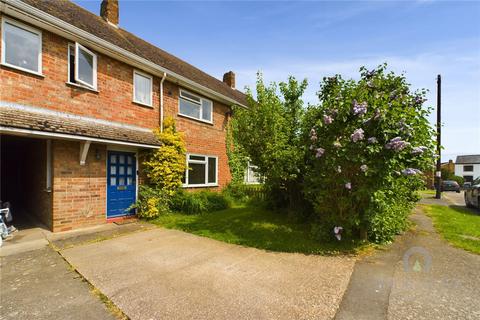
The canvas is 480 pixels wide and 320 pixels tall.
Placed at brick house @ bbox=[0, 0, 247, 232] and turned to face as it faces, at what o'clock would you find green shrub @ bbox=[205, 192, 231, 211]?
The green shrub is roughly at 10 o'clock from the brick house.

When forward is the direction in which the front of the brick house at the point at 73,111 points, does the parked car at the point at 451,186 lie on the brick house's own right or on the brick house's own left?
on the brick house's own left

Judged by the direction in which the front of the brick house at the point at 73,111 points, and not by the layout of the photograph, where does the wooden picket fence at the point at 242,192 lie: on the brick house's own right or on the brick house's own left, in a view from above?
on the brick house's own left

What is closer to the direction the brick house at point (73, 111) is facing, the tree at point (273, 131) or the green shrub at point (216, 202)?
the tree

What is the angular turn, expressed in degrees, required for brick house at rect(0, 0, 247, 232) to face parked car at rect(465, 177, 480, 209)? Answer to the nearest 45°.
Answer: approximately 45° to its left

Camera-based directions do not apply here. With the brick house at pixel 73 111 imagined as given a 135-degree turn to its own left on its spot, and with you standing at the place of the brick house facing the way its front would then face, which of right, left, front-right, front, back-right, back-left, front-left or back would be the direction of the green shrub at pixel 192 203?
right

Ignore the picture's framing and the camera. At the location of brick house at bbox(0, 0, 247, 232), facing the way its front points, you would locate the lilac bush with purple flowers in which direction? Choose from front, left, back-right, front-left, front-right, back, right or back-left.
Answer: front
